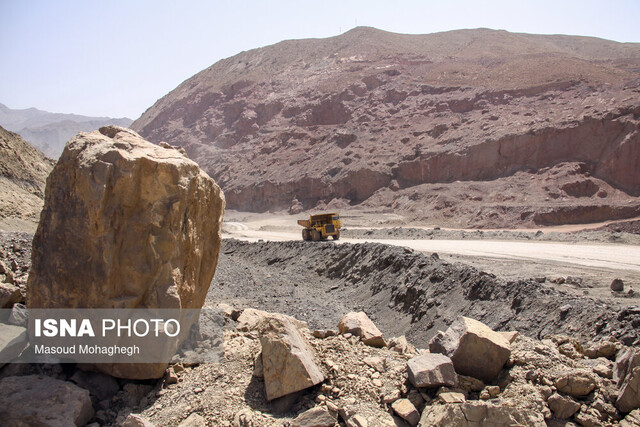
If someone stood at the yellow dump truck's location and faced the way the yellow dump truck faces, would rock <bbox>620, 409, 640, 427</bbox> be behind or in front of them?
in front

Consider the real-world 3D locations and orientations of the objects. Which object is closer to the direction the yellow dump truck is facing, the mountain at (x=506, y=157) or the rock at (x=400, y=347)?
the rock

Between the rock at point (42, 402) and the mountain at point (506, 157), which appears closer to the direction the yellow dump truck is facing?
the rock

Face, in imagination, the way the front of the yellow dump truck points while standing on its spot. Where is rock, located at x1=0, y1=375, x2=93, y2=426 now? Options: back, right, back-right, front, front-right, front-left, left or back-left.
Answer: front-right
